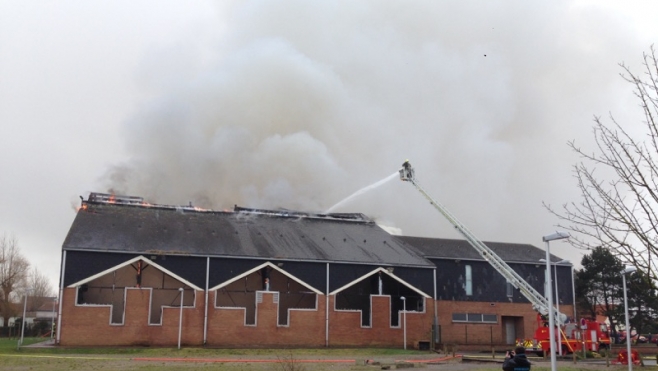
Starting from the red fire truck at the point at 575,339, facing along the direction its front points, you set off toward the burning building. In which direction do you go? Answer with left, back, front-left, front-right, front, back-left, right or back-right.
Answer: back

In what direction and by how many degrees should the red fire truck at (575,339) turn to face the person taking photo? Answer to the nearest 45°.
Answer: approximately 90° to its right

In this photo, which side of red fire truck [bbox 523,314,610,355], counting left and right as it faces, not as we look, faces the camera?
right
